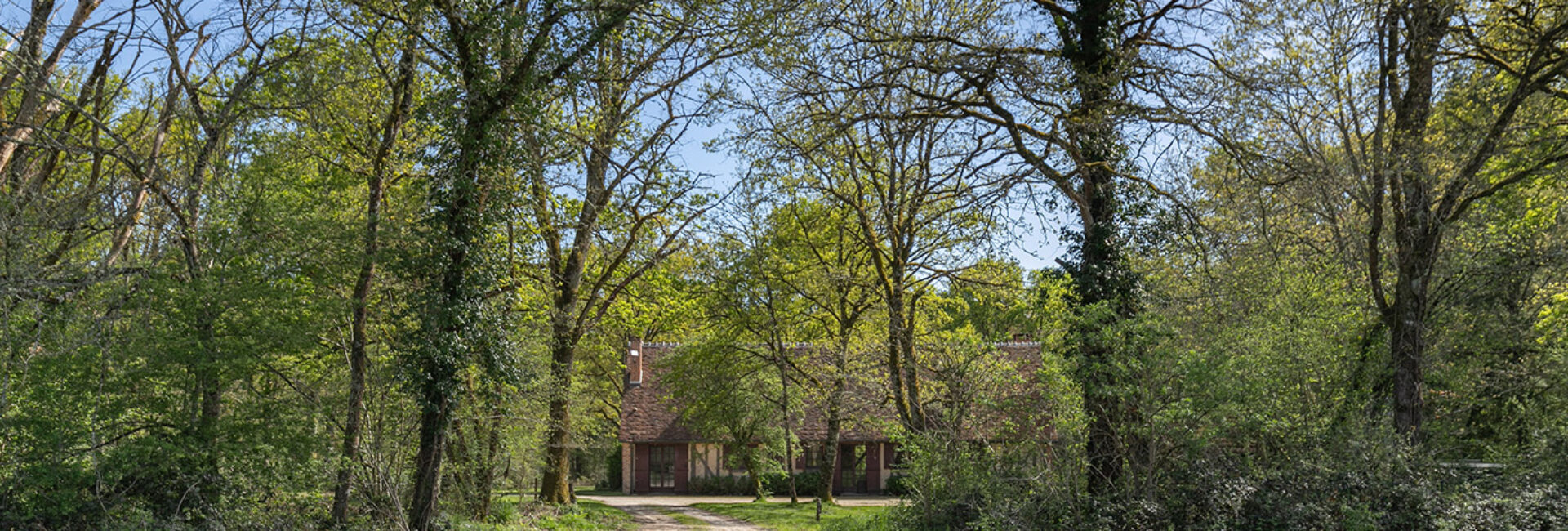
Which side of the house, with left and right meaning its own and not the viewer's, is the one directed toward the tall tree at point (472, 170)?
front

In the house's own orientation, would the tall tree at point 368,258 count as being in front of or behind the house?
in front

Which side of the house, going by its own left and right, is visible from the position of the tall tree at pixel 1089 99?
front

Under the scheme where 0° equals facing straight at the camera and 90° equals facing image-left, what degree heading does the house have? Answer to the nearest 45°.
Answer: approximately 0°

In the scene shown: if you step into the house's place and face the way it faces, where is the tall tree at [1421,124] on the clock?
The tall tree is roughly at 11 o'clock from the house.
